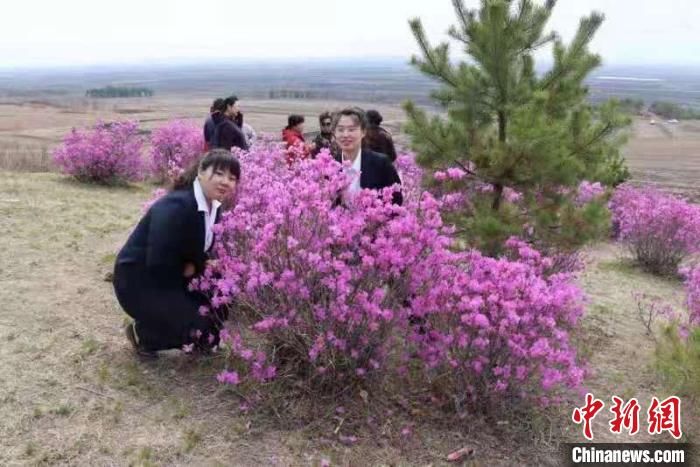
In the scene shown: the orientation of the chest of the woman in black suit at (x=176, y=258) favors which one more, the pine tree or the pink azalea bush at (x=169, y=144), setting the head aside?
the pine tree

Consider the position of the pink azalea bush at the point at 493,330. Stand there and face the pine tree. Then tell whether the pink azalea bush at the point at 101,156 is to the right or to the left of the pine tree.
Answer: left

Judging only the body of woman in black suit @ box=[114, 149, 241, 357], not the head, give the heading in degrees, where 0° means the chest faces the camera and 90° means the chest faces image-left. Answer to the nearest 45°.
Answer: approximately 270°

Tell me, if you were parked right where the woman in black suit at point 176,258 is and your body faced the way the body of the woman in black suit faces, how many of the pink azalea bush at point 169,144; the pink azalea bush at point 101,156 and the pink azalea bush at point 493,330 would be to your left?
2

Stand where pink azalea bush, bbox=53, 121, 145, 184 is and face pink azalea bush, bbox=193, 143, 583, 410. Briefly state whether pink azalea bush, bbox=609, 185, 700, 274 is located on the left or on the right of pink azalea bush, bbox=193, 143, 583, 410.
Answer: left
